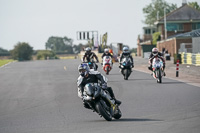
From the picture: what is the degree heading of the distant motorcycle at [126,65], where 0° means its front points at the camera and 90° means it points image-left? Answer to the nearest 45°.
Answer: approximately 0°

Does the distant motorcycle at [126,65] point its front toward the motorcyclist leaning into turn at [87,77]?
yes

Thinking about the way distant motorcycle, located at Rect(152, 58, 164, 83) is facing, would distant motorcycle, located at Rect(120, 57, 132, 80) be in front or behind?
behind

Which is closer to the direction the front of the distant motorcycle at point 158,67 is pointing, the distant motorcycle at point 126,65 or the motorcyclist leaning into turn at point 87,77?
the motorcyclist leaning into turn

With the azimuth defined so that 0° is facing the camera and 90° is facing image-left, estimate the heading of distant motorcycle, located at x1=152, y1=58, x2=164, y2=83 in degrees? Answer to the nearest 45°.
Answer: approximately 0°

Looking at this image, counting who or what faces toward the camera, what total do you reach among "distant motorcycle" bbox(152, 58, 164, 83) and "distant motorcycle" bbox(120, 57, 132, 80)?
2
